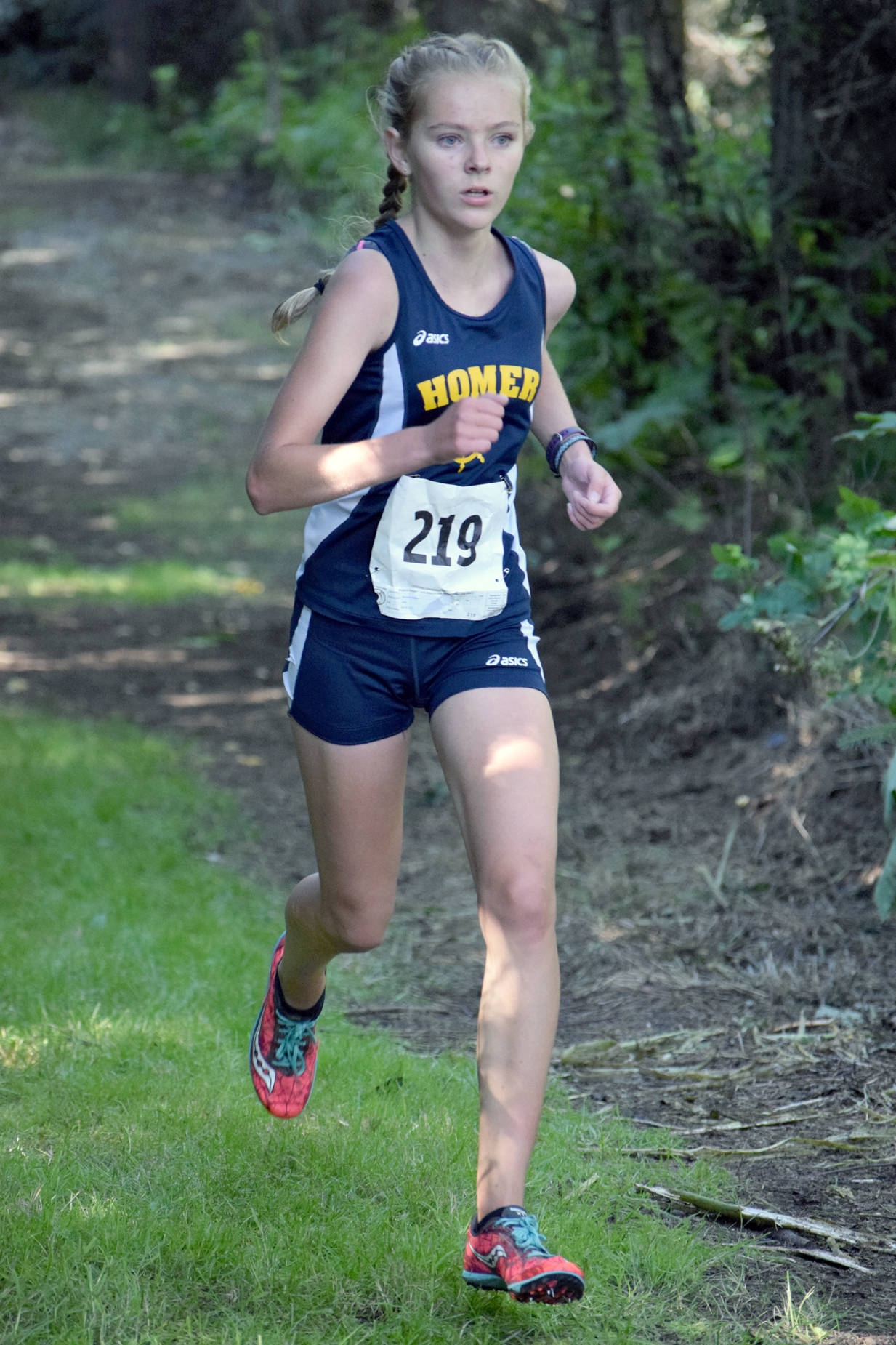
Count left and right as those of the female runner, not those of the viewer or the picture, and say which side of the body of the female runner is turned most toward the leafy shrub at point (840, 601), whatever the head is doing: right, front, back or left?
left

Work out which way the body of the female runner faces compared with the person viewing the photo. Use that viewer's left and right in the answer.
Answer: facing the viewer and to the right of the viewer

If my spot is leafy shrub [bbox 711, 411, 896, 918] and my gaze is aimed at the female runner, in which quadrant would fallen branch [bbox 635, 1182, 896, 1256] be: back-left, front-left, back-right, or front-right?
front-left
